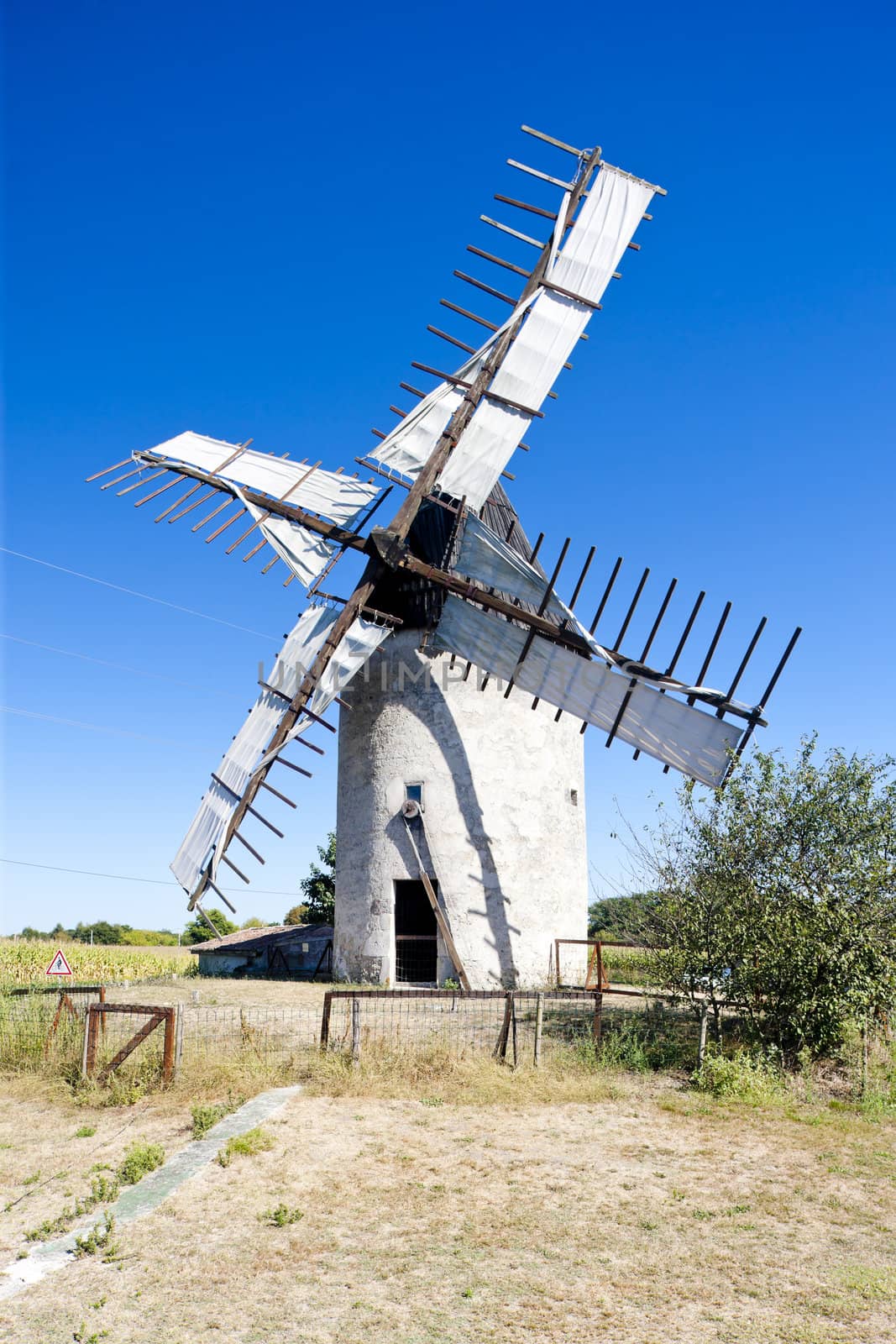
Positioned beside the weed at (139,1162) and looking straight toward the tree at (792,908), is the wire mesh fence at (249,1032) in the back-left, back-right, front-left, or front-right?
front-left

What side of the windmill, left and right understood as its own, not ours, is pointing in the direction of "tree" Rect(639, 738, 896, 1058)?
left

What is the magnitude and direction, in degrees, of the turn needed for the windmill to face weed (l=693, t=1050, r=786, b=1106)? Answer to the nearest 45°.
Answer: approximately 90° to its left

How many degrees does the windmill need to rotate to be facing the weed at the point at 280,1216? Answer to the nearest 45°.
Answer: approximately 45° to its left

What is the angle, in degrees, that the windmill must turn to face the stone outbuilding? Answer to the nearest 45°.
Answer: approximately 90° to its right

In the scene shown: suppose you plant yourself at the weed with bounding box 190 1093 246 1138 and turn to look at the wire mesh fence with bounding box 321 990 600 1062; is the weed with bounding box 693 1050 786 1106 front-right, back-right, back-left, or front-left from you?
front-right

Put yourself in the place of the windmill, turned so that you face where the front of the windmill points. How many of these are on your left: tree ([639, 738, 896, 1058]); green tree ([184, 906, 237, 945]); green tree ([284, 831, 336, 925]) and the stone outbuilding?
1

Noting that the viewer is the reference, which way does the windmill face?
facing the viewer and to the left of the viewer

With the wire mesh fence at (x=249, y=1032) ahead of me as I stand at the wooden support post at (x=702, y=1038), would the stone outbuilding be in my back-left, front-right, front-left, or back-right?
front-right

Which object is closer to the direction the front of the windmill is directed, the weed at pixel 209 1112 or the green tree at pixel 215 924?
the weed

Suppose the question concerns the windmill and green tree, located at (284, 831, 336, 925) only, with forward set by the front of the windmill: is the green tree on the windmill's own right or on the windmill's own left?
on the windmill's own right

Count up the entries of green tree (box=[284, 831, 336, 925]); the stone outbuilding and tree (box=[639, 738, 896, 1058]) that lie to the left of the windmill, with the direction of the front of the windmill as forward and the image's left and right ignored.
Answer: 1

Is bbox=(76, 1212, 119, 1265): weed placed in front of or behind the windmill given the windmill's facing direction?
in front
